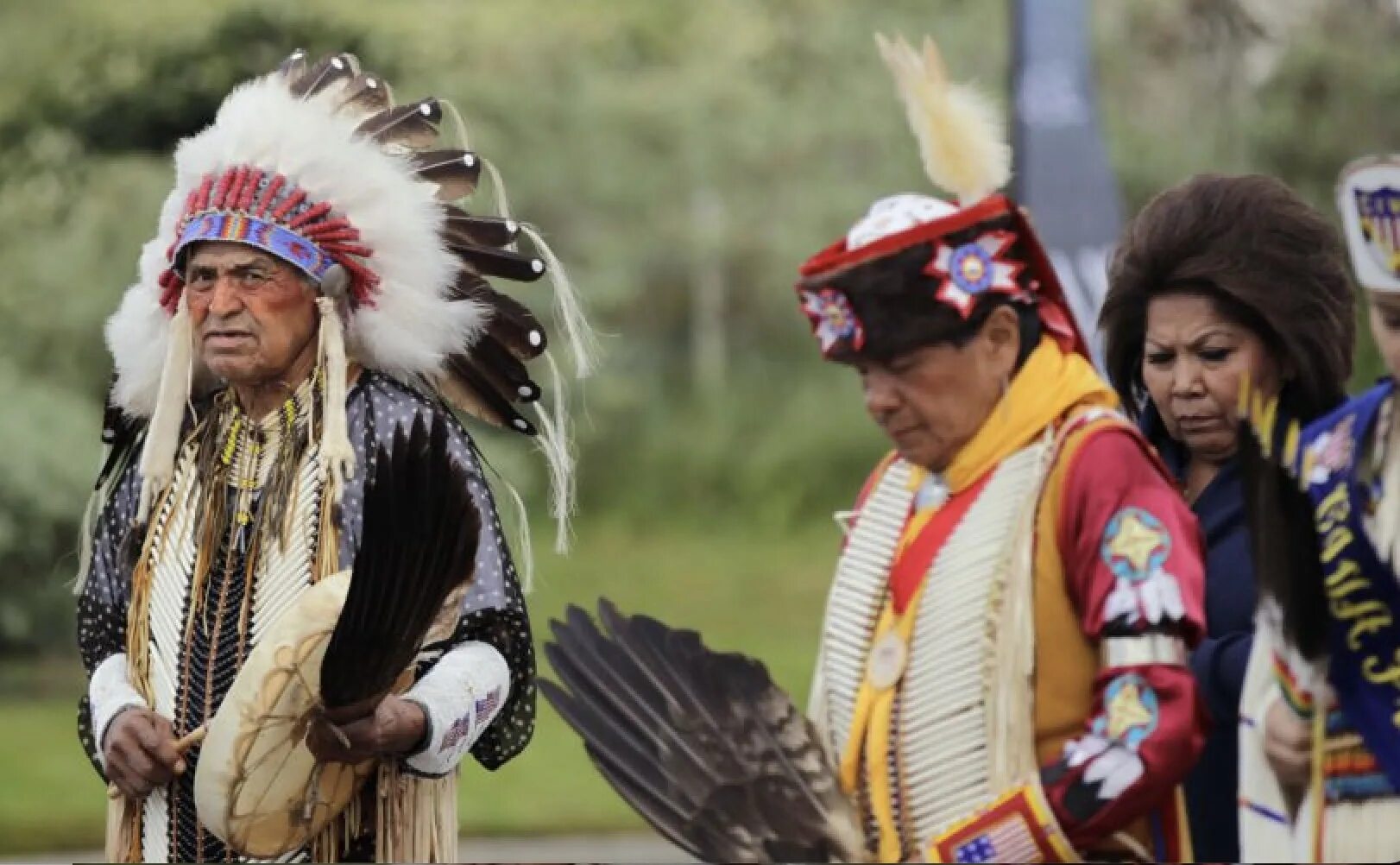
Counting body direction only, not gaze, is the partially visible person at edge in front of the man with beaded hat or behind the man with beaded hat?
behind

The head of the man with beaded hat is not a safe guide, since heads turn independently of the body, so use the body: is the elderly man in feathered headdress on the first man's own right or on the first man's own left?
on the first man's own right

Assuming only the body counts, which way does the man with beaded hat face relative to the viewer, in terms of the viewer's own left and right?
facing the viewer and to the left of the viewer

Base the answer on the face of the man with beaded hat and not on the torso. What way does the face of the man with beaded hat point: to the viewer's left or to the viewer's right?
to the viewer's left

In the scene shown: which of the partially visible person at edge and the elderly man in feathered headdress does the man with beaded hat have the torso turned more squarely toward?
the elderly man in feathered headdress
